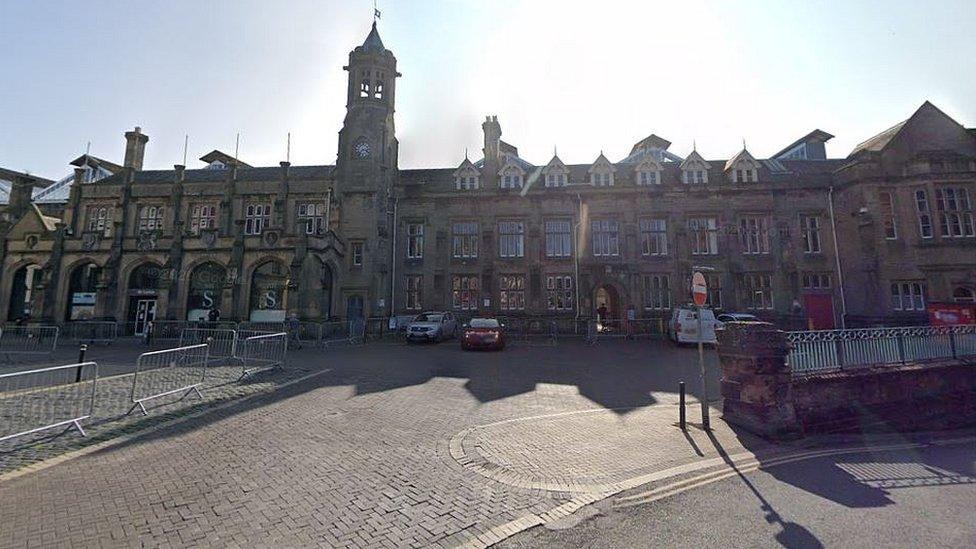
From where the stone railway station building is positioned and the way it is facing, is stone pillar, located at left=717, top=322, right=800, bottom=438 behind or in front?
in front

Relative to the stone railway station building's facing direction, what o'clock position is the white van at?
The white van is roughly at 10 o'clock from the stone railway station building.

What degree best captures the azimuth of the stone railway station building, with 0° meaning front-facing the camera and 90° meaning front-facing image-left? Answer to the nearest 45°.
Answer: approximately 0°

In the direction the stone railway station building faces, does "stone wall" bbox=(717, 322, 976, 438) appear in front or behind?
in front

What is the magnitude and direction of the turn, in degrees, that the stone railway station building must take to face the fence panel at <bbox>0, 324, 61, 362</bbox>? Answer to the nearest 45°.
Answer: approximately 90° to its right

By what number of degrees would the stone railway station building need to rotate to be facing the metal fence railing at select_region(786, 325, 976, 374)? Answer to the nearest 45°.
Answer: approximately 45° to its left
